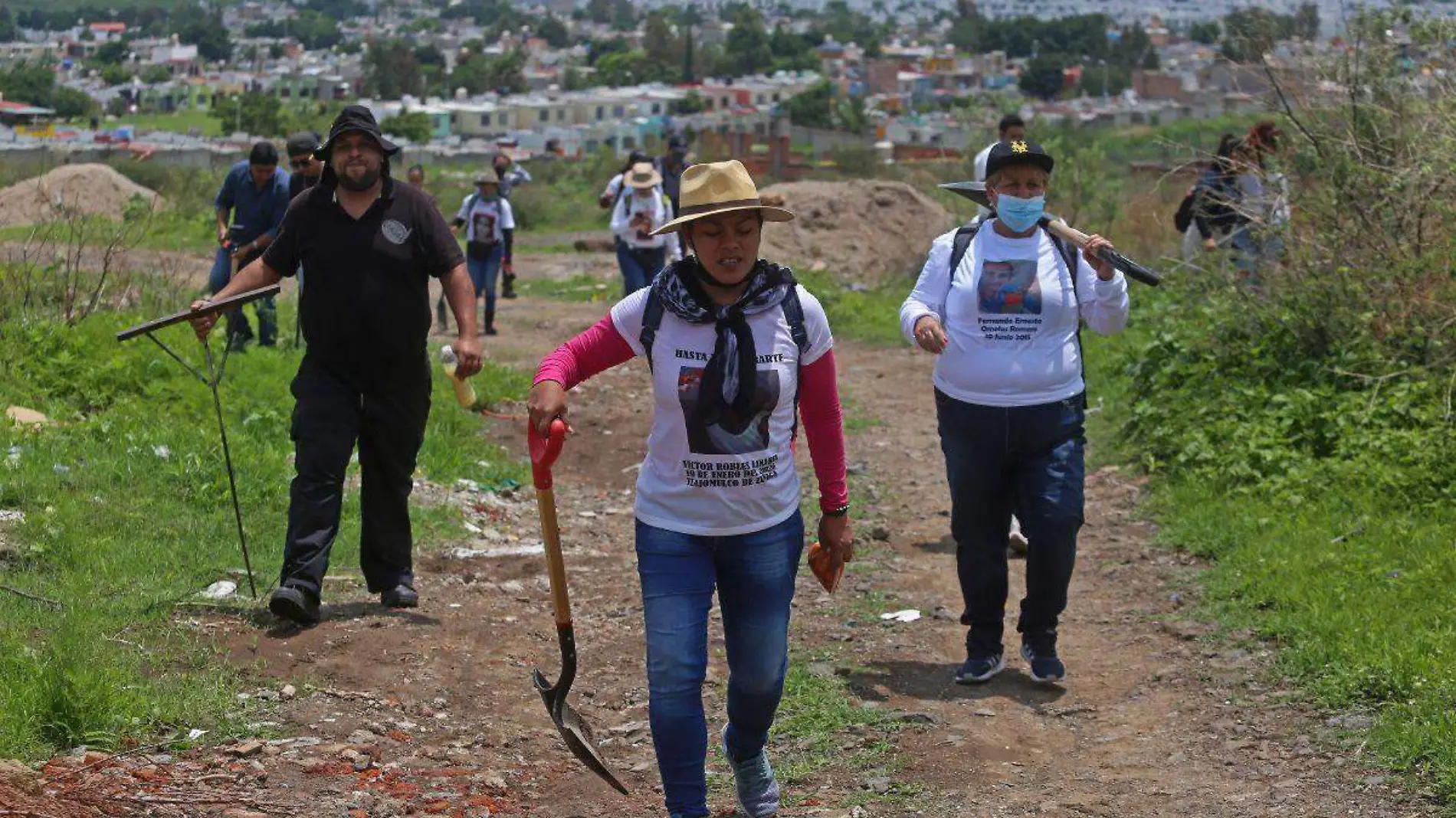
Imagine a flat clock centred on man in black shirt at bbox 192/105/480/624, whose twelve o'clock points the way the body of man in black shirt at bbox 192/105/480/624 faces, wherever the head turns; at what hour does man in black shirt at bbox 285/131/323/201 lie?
man in black shirt at bbox 285/131/323/201 is roughly at 6 o'clock from man in black shirt at bbox 192/105/480/624.

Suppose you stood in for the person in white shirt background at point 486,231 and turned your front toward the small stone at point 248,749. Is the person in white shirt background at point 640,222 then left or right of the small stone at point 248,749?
left

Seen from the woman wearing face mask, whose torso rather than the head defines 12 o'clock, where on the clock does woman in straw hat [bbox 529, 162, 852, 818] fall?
The woman in straw hat is roughly at 1 o'clock from the woman wearing face mask.

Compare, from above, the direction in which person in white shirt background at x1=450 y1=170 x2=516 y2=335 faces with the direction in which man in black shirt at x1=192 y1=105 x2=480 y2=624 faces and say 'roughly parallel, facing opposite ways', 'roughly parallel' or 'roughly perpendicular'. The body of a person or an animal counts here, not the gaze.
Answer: roughly parallel

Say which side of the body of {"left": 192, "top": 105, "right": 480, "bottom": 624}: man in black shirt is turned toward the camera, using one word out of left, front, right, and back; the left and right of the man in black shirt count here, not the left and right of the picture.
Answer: front

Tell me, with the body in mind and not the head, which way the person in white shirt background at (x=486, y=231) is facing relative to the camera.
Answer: toward the camera

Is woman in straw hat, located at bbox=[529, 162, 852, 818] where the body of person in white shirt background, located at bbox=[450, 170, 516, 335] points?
yes

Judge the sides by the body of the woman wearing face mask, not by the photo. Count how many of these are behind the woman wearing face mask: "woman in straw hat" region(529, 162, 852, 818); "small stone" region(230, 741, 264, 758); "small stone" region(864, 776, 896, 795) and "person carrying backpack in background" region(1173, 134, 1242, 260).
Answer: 1

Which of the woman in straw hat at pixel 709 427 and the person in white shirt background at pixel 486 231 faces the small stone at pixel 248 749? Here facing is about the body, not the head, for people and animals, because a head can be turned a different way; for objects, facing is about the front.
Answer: the person in white shirt background

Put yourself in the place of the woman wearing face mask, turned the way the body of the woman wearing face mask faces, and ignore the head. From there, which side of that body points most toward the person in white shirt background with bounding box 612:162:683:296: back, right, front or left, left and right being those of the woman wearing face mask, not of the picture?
back

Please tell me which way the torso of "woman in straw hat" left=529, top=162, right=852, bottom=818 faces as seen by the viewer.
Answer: toward the camera

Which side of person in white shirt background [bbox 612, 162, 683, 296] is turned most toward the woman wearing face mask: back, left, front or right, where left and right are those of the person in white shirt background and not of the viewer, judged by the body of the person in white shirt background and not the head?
front

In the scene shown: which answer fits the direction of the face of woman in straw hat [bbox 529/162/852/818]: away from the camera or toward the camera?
toward the camera

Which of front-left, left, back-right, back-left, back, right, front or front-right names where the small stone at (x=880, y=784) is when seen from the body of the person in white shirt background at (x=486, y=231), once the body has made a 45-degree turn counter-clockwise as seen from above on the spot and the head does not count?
front-right

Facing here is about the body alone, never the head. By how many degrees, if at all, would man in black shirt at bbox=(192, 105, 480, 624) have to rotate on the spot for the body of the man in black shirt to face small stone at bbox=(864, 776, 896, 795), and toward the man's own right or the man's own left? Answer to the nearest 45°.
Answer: approximately 45° to the man's own left

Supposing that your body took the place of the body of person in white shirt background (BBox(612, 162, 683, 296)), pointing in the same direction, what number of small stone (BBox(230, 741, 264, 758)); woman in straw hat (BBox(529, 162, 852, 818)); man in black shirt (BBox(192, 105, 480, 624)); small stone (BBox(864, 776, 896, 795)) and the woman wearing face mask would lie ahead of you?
5

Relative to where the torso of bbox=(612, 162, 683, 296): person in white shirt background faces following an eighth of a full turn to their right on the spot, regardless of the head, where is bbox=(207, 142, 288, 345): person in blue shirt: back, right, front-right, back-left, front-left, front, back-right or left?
front

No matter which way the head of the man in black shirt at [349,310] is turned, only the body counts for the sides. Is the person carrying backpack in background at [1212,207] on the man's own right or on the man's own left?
on the man's own left

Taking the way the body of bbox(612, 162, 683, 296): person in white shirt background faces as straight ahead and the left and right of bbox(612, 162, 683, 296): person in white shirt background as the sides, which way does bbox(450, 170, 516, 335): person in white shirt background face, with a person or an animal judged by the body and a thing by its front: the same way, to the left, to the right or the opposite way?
the same way
